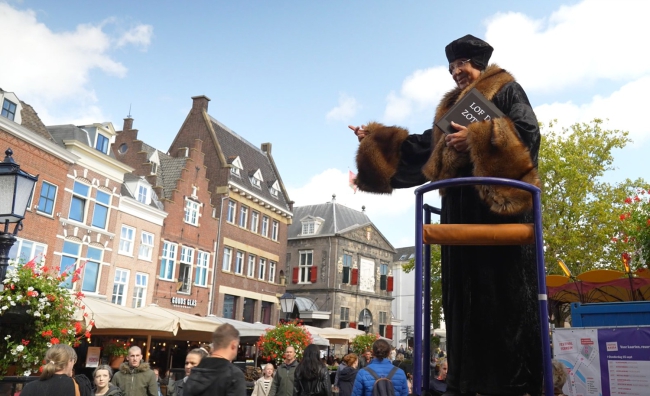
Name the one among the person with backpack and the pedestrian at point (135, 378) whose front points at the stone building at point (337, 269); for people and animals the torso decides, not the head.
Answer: the person with backpack

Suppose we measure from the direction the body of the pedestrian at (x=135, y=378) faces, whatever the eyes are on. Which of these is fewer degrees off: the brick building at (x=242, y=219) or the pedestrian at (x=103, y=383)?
the pedestrian

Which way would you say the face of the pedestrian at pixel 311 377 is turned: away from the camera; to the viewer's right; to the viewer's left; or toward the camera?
away from the camera

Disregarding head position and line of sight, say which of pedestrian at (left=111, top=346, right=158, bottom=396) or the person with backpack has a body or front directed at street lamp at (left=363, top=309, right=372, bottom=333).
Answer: the person with backpack

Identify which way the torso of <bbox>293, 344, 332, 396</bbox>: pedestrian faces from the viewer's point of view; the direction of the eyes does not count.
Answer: away from the camera

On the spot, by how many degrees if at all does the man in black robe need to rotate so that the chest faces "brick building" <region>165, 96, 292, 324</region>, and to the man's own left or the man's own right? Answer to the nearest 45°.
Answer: approximately 90° to the man's own right

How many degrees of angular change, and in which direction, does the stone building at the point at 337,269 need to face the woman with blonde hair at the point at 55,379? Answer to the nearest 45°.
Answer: approximately 45° to its right

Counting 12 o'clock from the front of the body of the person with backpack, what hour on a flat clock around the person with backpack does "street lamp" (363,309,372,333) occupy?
The street lamp is roughly at 12 o'clock from the person with backpack.

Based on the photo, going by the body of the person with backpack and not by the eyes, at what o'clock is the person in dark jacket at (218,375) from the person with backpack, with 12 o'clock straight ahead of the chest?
The person in dark jacket is roughly at 7 o'clock from the person with backpack.

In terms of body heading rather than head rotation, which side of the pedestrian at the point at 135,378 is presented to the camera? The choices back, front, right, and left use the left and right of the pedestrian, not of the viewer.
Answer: front

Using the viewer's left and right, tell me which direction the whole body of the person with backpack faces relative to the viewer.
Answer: facing away from the viewer

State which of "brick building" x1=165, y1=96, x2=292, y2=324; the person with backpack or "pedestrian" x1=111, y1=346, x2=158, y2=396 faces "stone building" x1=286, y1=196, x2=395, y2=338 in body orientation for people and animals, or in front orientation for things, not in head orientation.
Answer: the person with backpack

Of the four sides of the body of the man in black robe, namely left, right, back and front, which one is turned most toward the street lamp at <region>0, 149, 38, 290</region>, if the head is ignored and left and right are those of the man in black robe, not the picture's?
right

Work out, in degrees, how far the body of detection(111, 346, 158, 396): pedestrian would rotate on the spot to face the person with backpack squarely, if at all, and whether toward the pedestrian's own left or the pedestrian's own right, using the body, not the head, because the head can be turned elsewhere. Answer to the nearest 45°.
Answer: approximately 45° to the pedestrian's own left

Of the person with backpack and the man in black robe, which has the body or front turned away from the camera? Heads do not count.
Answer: the person with backpack

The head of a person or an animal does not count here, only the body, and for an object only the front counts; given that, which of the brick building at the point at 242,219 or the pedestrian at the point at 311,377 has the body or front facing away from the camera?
the pedestrian

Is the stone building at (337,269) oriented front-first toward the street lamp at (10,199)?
no

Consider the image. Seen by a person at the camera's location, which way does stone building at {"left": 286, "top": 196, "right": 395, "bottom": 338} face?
facing the viewer and to the right of the viewer

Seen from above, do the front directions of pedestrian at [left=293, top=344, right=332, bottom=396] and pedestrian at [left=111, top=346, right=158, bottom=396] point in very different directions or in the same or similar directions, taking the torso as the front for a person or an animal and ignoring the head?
very different directions
